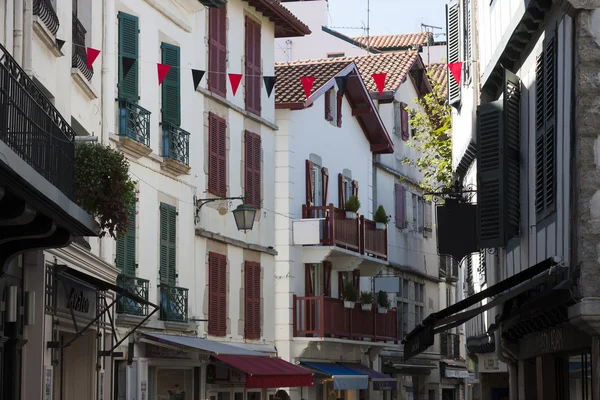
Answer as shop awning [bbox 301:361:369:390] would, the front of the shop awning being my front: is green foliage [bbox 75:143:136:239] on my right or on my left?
on my right

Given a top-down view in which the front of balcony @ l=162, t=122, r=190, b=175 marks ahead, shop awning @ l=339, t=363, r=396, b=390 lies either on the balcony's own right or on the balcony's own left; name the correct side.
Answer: on the balcony's own left

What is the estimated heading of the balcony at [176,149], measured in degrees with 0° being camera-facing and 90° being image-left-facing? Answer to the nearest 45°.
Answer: approximately 315°
